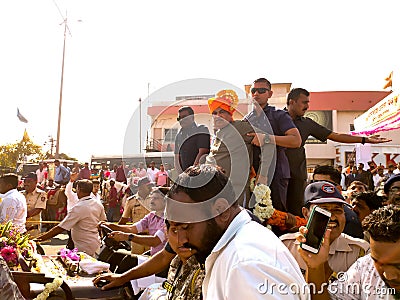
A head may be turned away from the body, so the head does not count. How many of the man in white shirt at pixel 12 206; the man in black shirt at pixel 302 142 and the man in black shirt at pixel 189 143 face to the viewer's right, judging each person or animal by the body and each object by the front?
1

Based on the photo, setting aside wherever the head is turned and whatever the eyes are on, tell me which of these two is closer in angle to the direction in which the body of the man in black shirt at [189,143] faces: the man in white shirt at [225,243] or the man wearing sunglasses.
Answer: the man in white shirt

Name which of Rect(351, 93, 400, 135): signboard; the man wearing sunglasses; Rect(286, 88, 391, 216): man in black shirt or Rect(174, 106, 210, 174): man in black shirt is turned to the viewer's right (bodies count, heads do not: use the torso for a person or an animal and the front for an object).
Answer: Rect(286, 88, 391, 216): man in black shirt

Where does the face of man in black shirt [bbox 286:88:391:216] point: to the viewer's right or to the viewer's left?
to the viewer's right

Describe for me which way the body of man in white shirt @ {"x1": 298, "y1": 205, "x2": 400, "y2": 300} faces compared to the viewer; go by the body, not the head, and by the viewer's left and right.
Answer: facing the viewer and to the right of the viewer

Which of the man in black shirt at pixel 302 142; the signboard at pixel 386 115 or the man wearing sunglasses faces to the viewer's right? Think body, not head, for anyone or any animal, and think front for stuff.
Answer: the man in black shirt

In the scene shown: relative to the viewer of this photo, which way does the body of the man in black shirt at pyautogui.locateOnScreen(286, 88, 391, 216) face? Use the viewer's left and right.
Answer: facing to the right of the viewer
